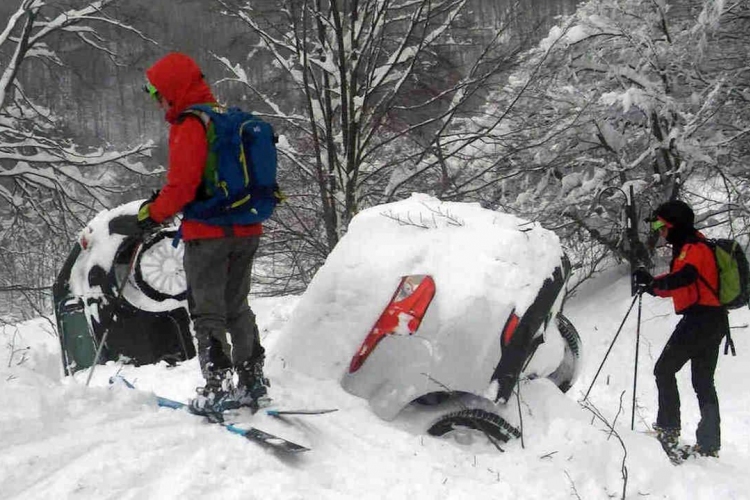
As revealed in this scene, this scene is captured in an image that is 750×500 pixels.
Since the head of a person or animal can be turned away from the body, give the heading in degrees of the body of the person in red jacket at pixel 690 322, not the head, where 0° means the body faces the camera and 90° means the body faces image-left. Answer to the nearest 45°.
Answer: approximately 90°

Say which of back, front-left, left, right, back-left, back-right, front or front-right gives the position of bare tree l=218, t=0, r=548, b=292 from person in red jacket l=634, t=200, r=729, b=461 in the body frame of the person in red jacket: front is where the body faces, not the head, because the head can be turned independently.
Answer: front-right

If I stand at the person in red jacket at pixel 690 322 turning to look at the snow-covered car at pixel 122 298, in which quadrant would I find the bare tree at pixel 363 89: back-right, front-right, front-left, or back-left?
front-right

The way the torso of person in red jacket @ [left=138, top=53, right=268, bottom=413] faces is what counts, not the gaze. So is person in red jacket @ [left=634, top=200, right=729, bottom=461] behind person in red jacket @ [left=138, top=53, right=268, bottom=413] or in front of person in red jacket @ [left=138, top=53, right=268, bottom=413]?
behind

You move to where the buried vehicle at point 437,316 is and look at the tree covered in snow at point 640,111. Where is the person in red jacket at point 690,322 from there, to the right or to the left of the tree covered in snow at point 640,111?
right

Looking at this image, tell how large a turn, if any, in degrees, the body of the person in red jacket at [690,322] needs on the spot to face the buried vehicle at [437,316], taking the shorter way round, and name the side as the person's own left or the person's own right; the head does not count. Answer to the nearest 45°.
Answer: approximately 45° to the person's own left

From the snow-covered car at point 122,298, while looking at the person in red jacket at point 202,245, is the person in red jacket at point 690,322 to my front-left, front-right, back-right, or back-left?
front-left

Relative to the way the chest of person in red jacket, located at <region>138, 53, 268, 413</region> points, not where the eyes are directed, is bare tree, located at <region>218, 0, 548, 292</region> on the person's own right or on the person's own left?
on the person's own right

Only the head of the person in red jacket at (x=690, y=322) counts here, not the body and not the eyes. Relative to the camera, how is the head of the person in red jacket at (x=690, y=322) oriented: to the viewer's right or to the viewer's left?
to the viewer's left

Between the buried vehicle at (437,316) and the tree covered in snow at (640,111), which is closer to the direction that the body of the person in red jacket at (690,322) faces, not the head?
the buried vehicle

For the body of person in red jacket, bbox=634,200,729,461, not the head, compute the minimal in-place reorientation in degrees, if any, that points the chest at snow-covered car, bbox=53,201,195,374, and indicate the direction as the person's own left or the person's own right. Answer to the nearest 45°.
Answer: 0° — they already face it

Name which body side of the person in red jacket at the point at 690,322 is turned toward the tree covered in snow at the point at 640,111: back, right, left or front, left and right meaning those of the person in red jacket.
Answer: right
